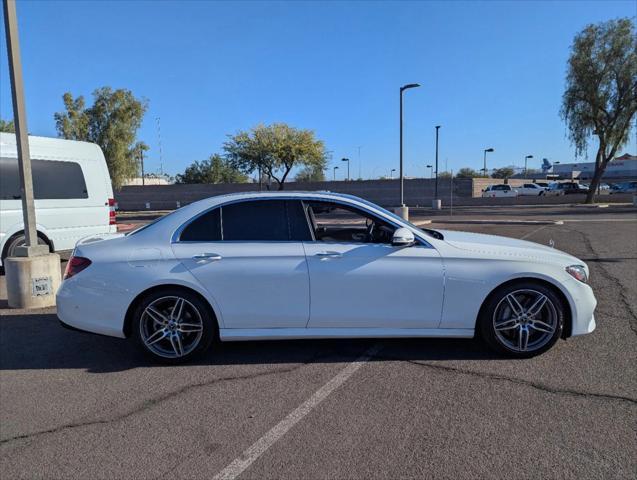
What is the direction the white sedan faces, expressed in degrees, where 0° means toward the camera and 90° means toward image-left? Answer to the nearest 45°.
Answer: approximately 270°

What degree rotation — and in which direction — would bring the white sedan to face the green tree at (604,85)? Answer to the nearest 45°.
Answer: approximately 45° to its left

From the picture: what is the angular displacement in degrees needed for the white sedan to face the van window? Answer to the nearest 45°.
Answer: approximately 135° to its left

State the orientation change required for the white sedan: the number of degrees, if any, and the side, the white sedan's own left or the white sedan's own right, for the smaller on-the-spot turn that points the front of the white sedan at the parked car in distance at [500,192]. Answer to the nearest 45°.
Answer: approximately 90° to the white sedan's own left

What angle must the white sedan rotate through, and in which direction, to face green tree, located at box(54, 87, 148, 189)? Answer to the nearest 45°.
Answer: approximately 135° to its left

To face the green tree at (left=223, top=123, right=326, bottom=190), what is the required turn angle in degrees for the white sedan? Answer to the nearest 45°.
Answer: approximately 90° to its left

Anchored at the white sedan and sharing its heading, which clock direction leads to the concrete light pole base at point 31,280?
The concrete light pole base is roughly at 7 o'clock from the white sedan.

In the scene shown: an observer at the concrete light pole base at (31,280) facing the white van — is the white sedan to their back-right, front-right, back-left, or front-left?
back-right

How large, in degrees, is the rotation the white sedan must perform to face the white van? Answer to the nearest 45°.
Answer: approximately 135° to its left

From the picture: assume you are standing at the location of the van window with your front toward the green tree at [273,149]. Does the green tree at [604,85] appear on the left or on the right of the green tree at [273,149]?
right

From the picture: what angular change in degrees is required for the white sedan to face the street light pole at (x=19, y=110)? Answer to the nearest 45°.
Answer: approximately 135° to its left
